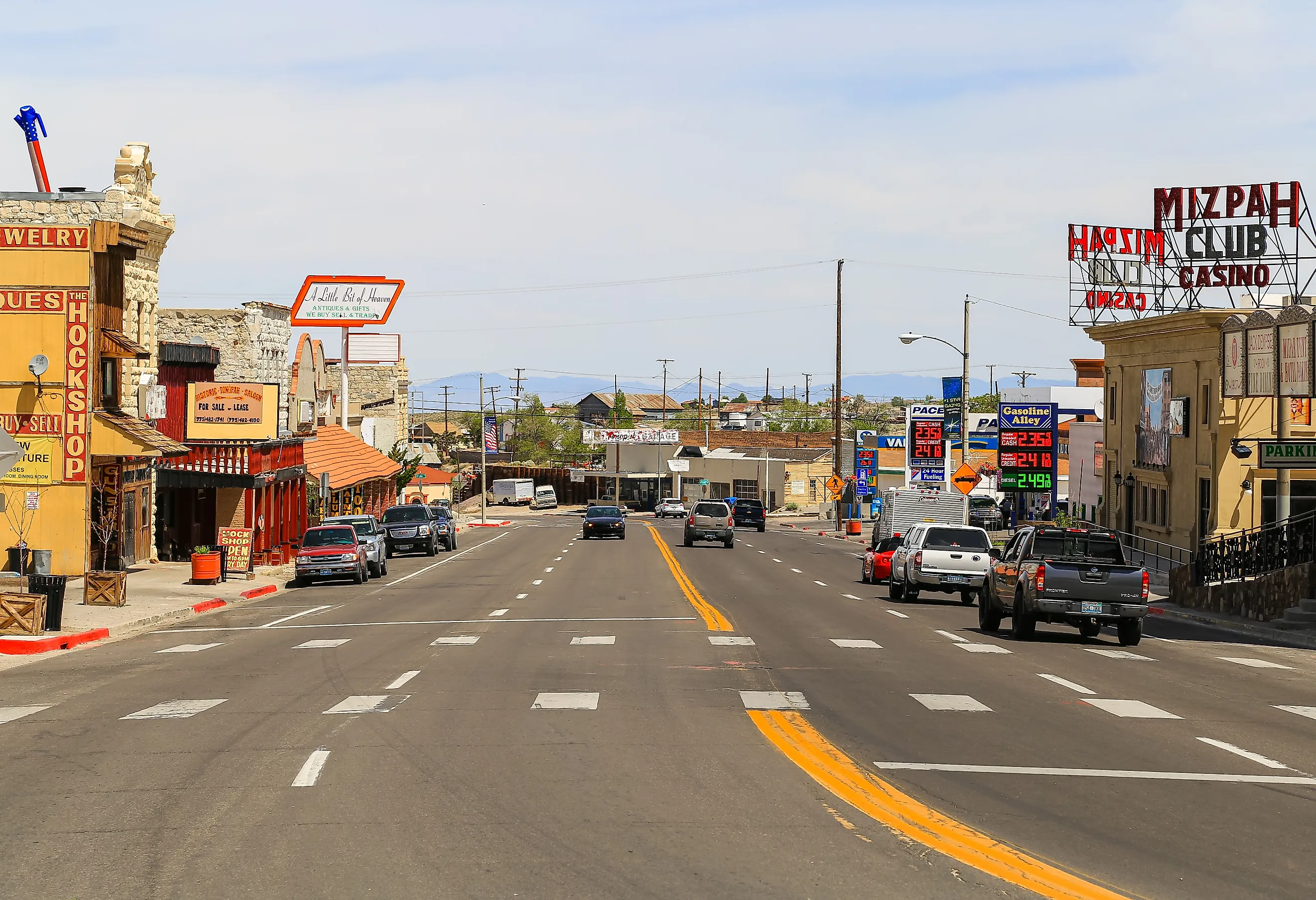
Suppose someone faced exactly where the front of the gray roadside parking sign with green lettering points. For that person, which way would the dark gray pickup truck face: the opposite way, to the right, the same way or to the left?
the opposite way

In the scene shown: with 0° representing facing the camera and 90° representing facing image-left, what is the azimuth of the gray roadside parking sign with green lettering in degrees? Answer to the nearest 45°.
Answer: approximately 0°

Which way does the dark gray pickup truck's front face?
away from the camera

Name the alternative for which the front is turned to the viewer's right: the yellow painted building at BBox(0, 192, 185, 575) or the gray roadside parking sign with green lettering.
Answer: the yellow painted building

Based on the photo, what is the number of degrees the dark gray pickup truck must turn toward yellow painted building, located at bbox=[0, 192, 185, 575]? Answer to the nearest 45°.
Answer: approximately 90° to its left

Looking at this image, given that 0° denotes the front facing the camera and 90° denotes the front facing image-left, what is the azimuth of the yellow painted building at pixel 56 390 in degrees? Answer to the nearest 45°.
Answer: approximately 270°
